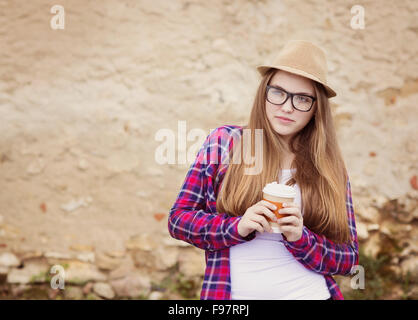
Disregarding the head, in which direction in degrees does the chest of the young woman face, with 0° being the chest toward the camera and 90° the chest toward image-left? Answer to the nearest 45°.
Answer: approximately 0°
